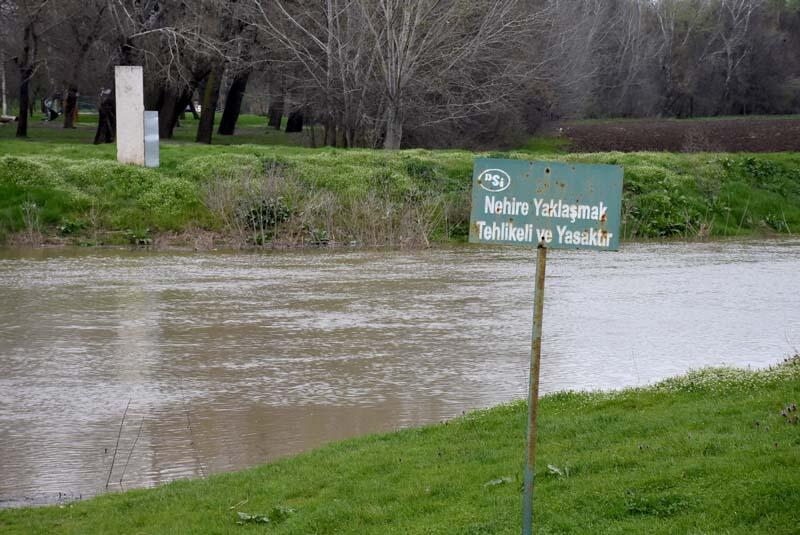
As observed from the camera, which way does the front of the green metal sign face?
facing the viewer

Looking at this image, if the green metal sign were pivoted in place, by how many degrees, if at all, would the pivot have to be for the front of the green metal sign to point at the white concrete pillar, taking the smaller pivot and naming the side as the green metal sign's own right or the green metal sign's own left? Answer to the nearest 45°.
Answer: approximately 135° to the green metal sign's own right
